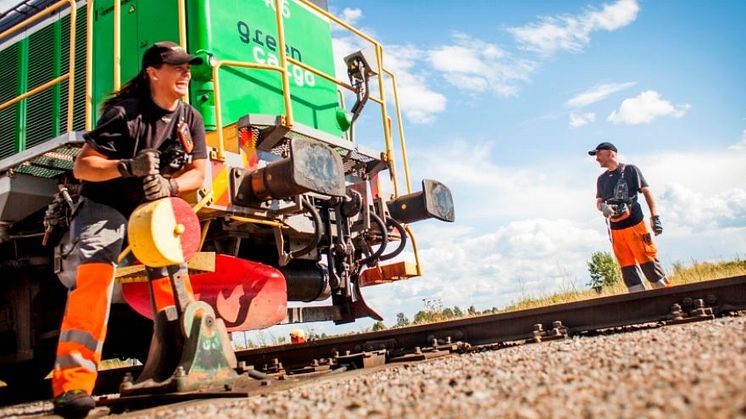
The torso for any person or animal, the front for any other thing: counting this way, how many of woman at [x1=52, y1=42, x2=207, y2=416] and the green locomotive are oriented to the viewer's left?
0

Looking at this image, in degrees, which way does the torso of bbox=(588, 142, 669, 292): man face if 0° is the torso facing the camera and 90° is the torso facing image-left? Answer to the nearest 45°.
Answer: approximately 45°

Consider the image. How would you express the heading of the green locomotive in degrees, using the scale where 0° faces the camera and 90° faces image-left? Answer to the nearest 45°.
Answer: approximately 315°

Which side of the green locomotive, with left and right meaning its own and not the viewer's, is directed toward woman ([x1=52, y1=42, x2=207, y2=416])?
right

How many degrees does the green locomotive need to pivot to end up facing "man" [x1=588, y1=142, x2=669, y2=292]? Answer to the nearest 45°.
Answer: approximately 45° to its left

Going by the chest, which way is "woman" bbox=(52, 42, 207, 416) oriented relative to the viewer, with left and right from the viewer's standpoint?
facing the viewer and to the right of the viewer

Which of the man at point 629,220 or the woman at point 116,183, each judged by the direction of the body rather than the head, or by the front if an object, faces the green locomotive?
the man at point 629,220

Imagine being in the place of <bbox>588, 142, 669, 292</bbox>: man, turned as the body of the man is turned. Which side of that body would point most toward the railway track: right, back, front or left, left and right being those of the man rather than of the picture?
front

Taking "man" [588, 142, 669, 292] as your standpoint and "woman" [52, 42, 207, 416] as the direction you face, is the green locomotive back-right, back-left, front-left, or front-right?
front-right

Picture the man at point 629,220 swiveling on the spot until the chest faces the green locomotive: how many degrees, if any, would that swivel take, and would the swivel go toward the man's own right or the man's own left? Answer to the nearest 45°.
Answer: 0° — they already face it
